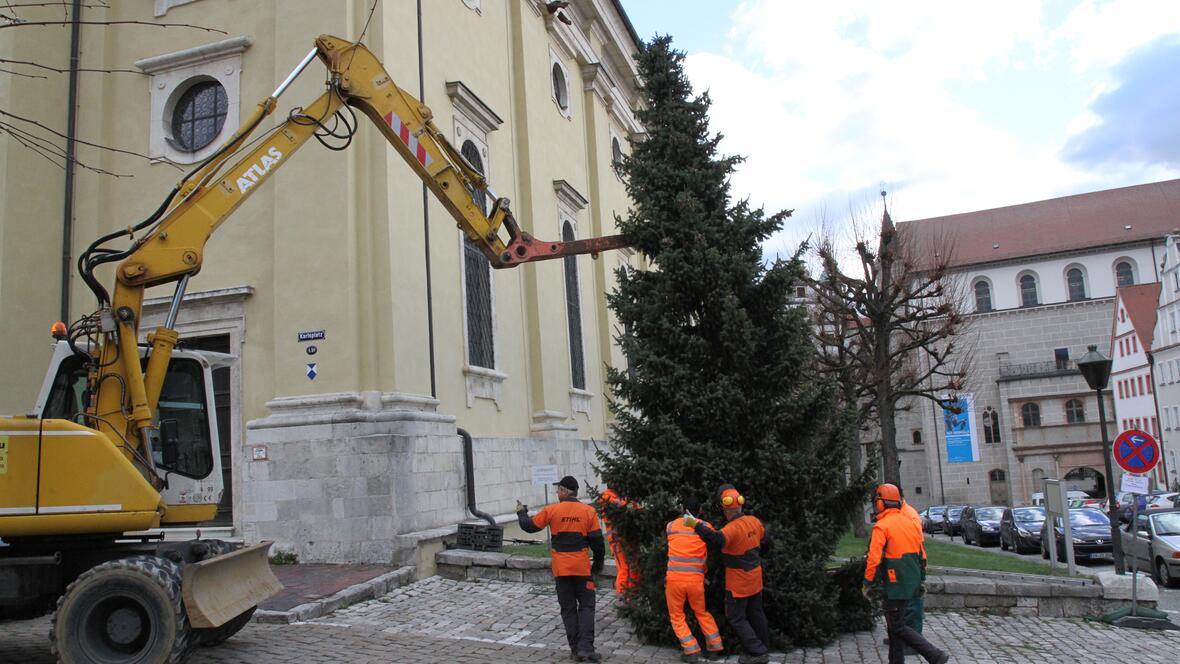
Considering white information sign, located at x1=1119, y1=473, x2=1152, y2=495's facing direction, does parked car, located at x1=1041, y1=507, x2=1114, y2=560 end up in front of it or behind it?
behind

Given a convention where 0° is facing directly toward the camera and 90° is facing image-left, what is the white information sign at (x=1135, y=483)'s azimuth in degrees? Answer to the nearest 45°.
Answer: approximately 0°

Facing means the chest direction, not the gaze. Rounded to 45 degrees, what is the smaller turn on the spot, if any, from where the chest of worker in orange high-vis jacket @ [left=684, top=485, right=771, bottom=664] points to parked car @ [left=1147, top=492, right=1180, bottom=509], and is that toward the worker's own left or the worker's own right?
approximately 90° to the worker's own right

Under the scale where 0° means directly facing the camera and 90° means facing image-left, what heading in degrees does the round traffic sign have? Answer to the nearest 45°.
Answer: approximately 0°

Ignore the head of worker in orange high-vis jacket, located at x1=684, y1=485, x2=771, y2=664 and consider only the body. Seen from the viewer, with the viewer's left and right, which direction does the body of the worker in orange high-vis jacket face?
facing away from the viewer and to the left of the viewer

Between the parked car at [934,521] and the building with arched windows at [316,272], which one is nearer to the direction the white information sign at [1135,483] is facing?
the building with arched windows

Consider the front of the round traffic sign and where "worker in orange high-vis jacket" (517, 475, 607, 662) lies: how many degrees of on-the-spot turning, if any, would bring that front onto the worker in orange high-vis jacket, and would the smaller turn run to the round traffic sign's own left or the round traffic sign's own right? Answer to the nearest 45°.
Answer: approximately 45° to the round traffic sign's own right

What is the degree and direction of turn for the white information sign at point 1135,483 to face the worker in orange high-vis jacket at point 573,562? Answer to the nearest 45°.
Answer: approximately 45° to its right
